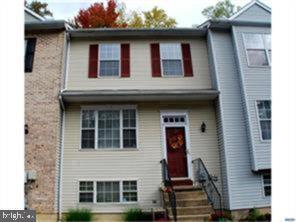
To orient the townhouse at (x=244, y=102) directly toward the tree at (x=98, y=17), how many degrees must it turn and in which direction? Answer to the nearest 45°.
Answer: approximately 90° to its right

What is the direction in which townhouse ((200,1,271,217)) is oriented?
toward the camera

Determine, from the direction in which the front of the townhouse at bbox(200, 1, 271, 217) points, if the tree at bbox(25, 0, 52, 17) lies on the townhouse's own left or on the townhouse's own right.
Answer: on the townhouse's own right

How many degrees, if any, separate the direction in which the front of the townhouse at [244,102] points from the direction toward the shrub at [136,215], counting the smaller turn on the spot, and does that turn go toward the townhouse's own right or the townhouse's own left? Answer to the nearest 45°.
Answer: approximately 90° to the townhouse's own right

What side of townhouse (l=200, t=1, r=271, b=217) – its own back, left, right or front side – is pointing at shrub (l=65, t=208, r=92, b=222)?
right

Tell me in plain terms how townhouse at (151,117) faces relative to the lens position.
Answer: facing the viewer
